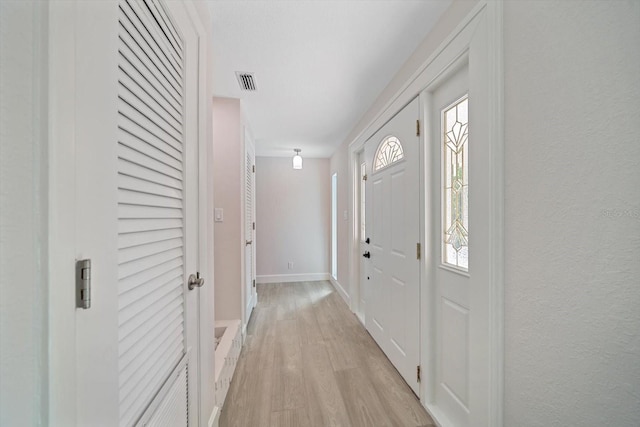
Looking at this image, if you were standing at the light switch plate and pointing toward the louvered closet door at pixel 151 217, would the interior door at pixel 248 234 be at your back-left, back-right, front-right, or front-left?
back-left

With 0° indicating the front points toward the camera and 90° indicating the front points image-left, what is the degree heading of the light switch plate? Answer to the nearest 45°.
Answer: approximately 0°

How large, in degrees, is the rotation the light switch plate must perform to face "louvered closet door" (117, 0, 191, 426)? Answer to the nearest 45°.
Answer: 0° — it already faces it

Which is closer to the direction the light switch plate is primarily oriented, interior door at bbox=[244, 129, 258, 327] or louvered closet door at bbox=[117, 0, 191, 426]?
the louvered closet door

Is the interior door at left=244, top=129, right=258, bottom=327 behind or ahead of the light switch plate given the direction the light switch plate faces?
behind
